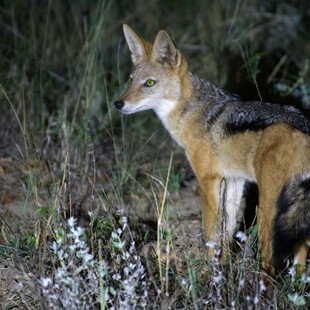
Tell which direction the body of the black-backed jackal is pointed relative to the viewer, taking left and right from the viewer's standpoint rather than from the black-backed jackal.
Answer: facing away from the viewer and to the left of the viewer
